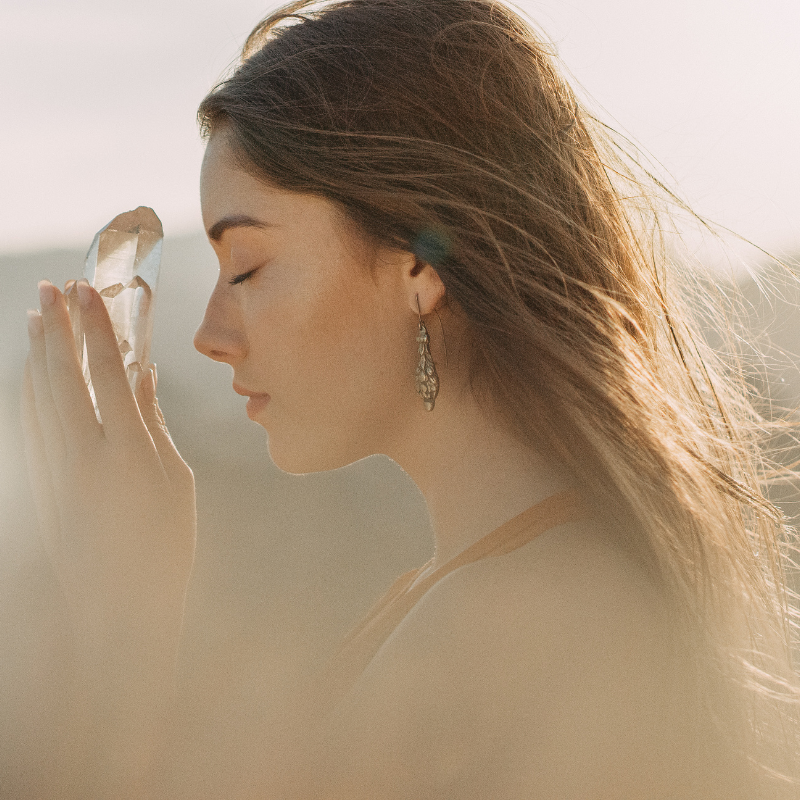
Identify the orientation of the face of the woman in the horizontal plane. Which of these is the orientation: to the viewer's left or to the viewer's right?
to the viewer's left

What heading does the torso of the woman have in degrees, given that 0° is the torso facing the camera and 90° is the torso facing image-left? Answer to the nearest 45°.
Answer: approximately 90°
